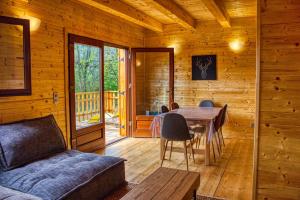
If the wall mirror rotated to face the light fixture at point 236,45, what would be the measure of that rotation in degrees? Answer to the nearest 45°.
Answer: approximately 45° to its left

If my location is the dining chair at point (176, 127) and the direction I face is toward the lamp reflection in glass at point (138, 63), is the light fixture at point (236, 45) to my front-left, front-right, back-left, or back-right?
front-right

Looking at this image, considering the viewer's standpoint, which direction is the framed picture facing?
facing the viewer

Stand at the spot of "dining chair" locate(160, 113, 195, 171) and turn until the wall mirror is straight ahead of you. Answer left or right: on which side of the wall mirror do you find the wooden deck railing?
right

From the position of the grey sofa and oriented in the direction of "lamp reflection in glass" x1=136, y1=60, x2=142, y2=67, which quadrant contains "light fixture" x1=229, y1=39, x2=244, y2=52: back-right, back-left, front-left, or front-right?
front-right

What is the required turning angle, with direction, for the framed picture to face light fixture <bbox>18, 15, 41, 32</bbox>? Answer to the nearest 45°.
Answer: approximately 45° to its right

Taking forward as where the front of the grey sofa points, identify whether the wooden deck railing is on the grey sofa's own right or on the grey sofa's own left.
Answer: on the grey sofa's own left

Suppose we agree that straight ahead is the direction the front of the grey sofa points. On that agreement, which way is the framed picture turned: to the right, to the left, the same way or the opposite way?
to the right

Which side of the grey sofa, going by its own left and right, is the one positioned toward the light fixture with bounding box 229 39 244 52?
left

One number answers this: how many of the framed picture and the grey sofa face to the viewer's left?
0

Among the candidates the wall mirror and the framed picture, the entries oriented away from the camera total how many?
0

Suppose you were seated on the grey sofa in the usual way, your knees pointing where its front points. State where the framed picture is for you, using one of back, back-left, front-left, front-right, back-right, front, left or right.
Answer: left

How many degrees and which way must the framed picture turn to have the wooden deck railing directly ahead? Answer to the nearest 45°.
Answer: approximately 45° to its right

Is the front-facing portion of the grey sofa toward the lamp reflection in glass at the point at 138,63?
no

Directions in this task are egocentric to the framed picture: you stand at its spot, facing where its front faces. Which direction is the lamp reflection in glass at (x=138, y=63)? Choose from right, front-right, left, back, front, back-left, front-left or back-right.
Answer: right

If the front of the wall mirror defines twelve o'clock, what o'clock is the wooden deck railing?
The wooden deck railing is roughly at 9 o'clock from the wall mirror.

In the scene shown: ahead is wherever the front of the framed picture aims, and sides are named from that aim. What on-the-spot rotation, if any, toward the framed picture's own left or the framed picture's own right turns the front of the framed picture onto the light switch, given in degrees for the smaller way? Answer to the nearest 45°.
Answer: approximately 45° to the framed picture's own right

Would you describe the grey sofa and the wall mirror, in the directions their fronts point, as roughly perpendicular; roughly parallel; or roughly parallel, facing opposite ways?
roughly parallel

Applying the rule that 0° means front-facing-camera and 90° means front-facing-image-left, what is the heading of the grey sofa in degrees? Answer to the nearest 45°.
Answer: approximately 315°

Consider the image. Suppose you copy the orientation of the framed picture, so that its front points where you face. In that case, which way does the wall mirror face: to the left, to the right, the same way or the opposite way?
to the left

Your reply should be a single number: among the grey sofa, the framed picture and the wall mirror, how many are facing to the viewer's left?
0

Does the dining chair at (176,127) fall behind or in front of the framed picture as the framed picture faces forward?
in front
